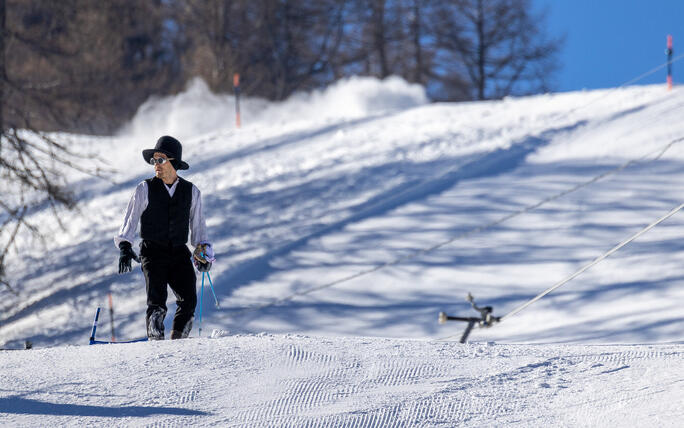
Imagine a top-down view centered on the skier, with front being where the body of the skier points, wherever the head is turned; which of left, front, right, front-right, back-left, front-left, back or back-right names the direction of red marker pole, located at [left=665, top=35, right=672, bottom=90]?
back-left

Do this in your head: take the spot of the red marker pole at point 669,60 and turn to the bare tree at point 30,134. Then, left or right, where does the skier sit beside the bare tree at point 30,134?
left

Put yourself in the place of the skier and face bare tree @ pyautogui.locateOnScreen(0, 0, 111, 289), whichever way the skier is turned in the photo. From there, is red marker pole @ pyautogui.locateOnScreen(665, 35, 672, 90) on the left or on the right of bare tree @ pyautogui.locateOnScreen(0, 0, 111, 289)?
right

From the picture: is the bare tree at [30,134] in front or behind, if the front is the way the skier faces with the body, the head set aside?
behind

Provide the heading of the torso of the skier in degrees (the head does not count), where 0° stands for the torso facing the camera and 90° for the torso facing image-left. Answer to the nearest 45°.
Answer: approximately 0°
